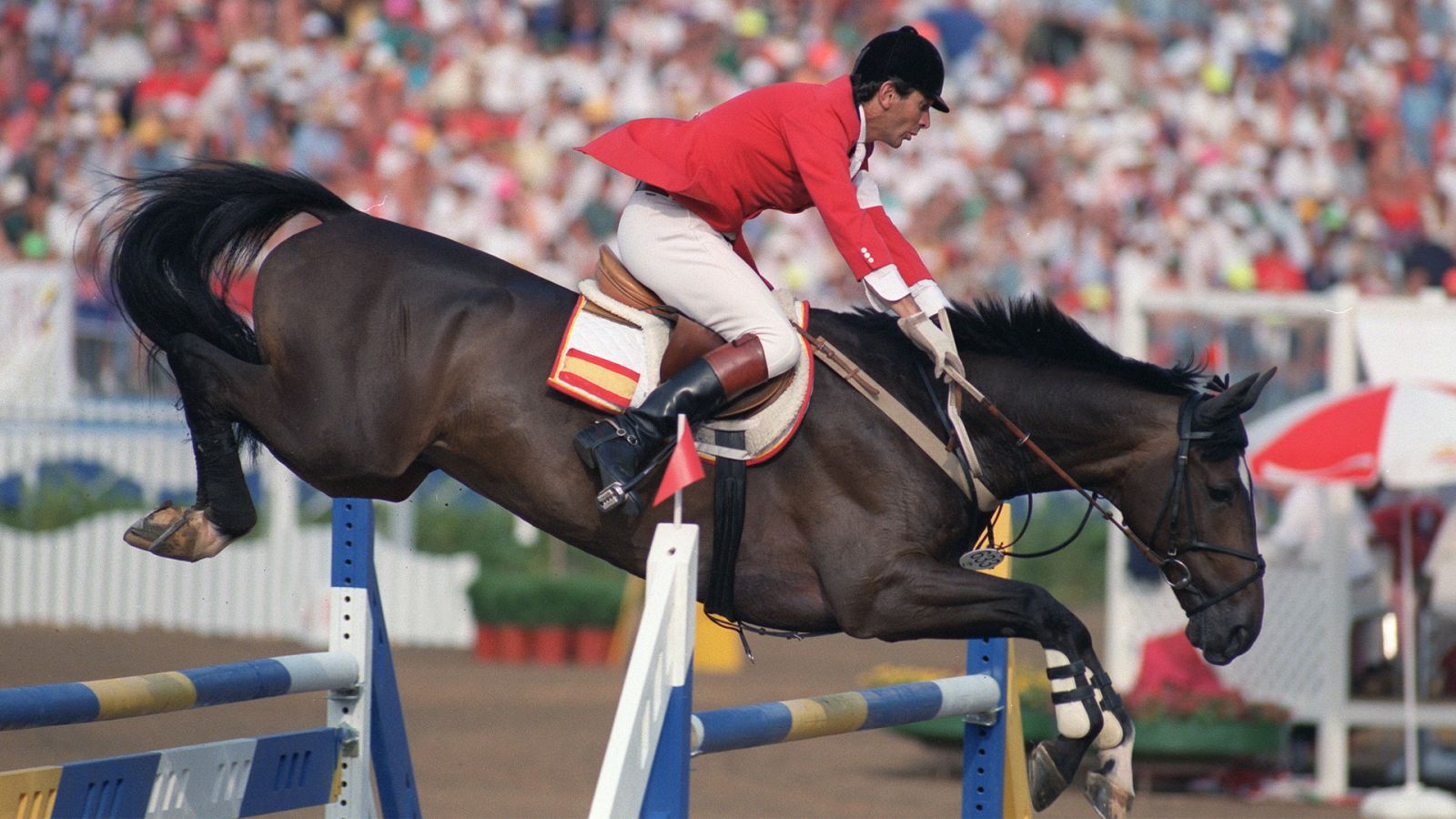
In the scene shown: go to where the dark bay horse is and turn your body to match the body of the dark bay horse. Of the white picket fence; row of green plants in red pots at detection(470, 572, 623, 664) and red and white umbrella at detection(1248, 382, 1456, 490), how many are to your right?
0

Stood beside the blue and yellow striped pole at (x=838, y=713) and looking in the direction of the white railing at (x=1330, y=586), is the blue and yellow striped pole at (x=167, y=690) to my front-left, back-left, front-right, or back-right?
back-left

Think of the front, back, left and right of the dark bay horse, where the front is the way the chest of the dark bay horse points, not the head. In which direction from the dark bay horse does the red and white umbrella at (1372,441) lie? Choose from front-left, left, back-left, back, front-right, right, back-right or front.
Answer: front-left

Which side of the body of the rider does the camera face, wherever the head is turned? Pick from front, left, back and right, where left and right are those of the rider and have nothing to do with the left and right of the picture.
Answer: right

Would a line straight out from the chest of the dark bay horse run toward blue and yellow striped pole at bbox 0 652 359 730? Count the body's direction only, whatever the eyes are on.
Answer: no

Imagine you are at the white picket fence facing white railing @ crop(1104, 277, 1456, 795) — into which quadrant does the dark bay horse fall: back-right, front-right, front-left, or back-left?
front-right

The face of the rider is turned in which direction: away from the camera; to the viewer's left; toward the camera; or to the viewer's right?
to the viewer's right

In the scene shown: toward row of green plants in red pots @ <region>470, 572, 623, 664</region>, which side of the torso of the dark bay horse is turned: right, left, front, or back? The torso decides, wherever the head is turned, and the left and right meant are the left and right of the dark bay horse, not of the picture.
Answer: left

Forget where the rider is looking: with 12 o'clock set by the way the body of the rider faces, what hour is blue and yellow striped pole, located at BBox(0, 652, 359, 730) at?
The blue and yellow striped pole is roughly at 5 o'clock from the rider.

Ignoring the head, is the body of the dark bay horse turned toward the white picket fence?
no

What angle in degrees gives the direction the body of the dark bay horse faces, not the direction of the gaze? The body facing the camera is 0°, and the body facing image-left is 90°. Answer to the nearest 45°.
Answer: approximately 270°

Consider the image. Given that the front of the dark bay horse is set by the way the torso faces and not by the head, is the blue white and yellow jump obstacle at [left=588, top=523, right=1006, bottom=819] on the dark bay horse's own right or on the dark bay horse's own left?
on the dark bay horse's own right
